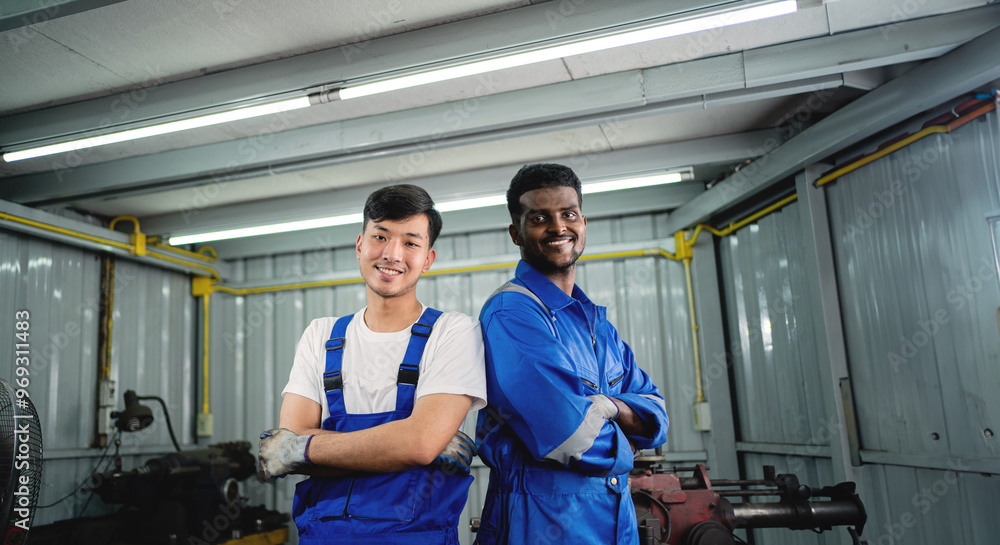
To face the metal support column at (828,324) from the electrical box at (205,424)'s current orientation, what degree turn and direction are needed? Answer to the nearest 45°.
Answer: approximately 45° to its left

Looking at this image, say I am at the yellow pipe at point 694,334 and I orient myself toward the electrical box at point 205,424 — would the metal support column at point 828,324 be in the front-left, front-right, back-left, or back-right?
back-left

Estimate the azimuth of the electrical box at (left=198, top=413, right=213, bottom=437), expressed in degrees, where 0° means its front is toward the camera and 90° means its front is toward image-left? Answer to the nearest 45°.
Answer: approximately 0°

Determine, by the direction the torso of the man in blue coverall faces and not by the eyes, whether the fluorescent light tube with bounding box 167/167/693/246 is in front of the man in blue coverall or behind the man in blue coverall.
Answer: behind

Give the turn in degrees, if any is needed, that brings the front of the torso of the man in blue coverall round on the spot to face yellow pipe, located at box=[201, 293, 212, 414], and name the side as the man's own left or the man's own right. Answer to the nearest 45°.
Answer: approximately 180°

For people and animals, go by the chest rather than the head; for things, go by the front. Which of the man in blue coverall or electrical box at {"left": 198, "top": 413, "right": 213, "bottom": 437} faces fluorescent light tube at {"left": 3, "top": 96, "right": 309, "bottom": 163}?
the electrical box

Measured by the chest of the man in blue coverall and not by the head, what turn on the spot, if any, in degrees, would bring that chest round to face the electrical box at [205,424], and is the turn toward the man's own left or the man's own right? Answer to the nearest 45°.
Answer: approximately 180°

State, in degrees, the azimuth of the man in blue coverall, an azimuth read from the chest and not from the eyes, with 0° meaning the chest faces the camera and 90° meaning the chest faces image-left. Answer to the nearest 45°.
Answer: approximately 315°

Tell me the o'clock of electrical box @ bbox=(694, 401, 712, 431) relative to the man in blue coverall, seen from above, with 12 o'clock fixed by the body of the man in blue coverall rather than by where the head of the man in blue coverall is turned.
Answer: The electrical box is roughly at 8 o'clock from the man in blue coverall.

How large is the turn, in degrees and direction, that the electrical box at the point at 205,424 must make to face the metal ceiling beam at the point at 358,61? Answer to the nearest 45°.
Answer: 0° — it already faces it
